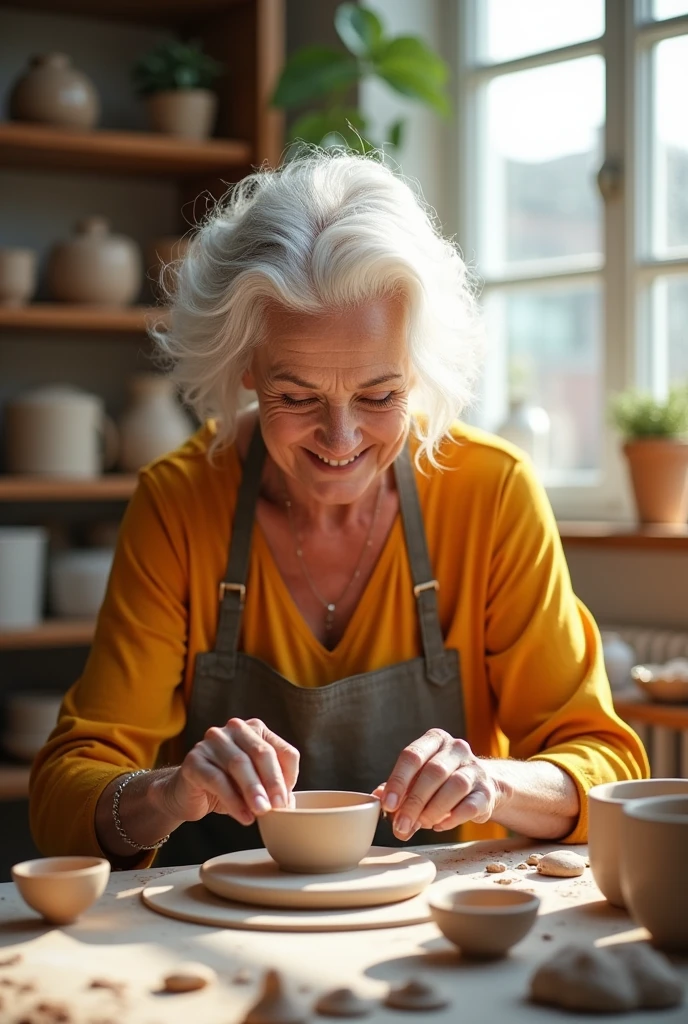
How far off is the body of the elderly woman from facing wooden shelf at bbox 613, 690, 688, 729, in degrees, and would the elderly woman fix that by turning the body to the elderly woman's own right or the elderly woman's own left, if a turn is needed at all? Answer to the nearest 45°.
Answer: approximately 135° to the elderly woman's own left

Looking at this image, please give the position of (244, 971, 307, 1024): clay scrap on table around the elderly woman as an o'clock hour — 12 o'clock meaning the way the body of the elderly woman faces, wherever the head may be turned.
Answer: The clay scrap on table is roughly at 12 o'clock from the elderly woman.

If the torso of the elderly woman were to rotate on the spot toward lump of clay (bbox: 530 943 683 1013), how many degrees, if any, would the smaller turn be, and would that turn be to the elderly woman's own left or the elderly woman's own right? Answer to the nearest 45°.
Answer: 0° — they already face it

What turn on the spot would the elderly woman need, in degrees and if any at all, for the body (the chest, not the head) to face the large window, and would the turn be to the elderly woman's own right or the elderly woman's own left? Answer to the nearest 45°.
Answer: approximately 180°

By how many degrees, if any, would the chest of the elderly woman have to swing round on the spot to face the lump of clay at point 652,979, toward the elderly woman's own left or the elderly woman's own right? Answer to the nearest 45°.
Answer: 0° — they already face it

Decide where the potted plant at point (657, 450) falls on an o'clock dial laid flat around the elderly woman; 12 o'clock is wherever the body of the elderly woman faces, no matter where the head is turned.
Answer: The potted plant is roughly at 7 o'clock from the elderly woman.

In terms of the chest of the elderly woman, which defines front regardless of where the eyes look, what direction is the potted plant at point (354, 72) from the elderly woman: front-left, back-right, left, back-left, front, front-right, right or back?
back

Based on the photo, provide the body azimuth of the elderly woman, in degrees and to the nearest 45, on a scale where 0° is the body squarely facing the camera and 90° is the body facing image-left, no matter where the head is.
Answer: approximately 0°

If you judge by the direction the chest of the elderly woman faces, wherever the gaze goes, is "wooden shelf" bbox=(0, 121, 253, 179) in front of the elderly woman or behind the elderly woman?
behind
